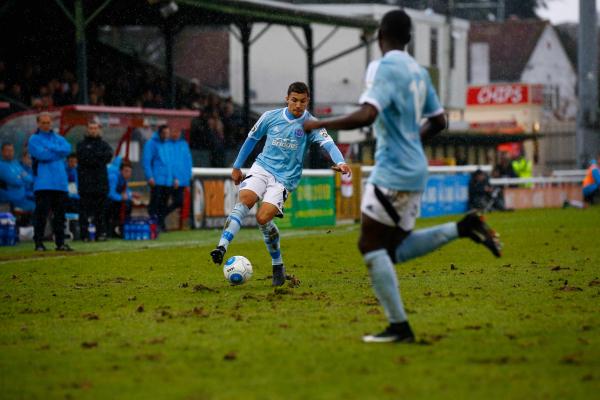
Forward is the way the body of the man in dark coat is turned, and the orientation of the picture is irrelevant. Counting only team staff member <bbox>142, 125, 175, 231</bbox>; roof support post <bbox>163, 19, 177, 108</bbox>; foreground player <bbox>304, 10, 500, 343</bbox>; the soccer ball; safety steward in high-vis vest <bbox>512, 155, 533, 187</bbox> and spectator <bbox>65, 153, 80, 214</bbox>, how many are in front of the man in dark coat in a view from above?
2

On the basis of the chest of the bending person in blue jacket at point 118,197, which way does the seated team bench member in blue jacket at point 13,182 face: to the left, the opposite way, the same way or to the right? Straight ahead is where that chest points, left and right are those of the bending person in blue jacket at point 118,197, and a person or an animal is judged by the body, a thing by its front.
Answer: the same way

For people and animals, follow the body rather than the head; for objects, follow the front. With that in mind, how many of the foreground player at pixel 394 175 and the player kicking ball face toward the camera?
1

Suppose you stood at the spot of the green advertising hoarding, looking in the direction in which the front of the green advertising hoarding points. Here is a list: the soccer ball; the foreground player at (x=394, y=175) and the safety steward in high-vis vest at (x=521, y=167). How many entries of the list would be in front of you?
2

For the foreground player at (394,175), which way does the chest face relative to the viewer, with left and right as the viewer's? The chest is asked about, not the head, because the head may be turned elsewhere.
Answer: facing away from the viewer and to the left of the viewer

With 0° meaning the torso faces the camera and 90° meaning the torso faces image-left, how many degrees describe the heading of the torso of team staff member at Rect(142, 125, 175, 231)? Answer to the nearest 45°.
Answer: approximately 315°

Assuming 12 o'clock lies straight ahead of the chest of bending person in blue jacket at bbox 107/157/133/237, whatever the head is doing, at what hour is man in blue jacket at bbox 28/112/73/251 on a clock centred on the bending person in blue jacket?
The man in blue jacket is roughly at 2 o'clock from the bending person in blue jacket.

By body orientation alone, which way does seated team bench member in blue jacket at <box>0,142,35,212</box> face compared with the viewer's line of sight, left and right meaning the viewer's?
facing the viewer and to the right of the viewer

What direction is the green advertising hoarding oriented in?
toward the camera

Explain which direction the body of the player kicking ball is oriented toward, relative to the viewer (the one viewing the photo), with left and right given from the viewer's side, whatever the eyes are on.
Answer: facing the viewer

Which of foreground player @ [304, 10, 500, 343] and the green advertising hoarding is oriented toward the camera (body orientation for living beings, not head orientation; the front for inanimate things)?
the green advertising hoarding

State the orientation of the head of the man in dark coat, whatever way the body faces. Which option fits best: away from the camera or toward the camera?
toward the camera
